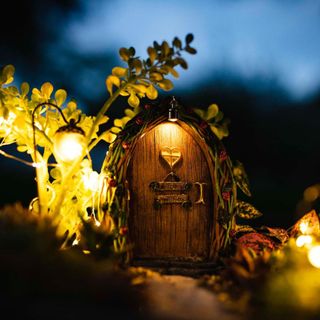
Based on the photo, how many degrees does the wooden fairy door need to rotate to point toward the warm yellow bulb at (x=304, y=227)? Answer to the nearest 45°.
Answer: approximately 90° to its left

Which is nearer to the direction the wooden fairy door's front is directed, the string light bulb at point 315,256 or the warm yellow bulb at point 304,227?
the string light bulb

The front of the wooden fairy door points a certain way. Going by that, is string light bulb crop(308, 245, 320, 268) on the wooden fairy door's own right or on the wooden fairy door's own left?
on the wooden fairy door's own left

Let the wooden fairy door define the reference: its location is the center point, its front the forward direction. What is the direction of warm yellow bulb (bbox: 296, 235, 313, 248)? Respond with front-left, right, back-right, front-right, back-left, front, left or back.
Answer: left

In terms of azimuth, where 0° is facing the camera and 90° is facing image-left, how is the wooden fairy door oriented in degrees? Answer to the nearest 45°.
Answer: approximately 0°
